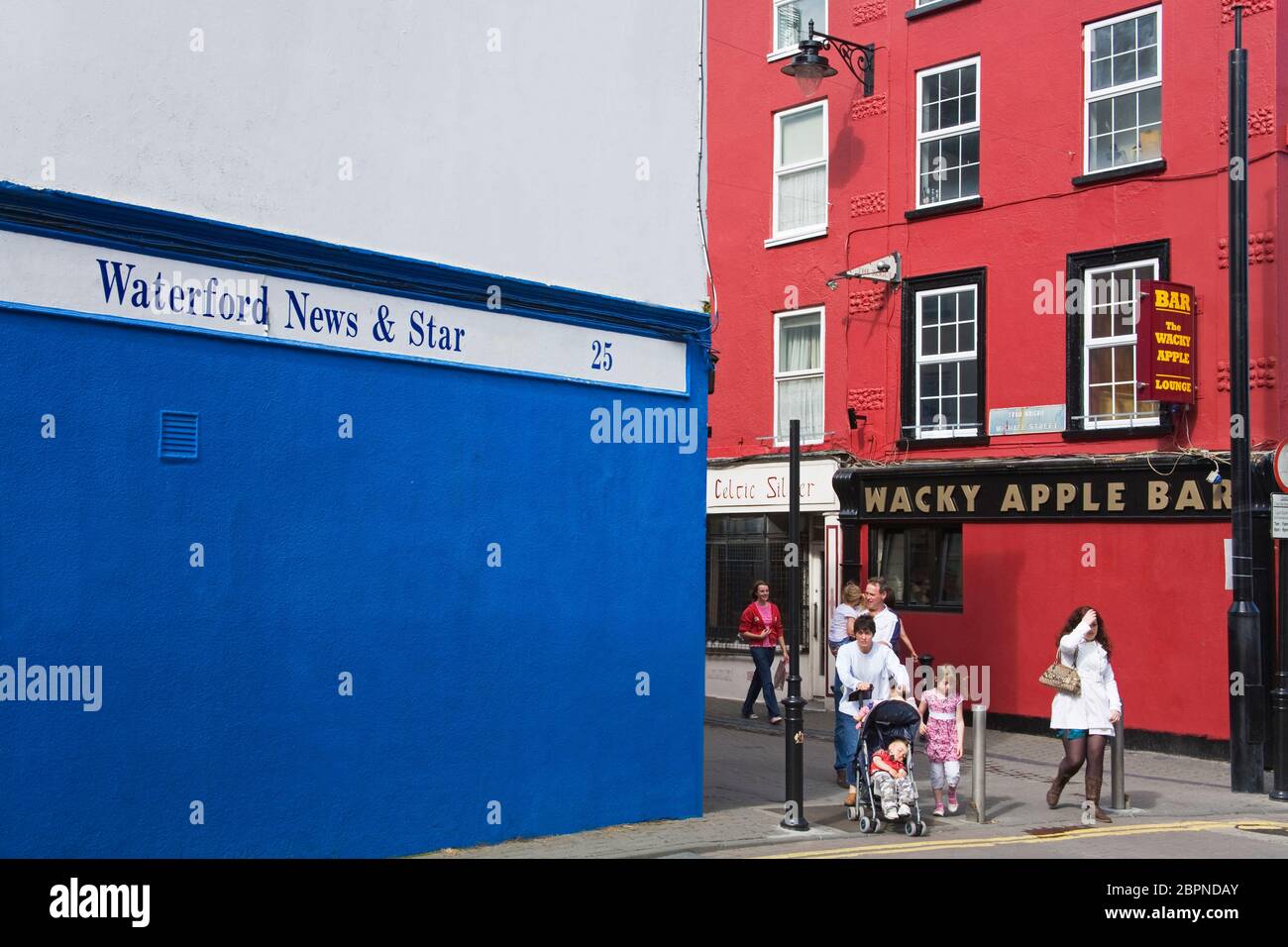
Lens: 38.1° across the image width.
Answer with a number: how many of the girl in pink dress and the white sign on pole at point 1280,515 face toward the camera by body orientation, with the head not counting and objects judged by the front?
2

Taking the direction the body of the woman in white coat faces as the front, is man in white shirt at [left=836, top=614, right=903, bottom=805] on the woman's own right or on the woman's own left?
on the woman's own right

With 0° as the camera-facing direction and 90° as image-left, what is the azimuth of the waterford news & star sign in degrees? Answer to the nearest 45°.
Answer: approximately 315°

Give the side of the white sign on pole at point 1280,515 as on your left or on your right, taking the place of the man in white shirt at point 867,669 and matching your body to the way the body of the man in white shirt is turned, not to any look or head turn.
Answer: on your left

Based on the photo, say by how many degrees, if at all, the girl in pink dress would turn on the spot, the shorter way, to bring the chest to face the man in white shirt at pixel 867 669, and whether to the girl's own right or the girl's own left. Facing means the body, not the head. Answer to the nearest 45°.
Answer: approximately 90° to the girl's own right

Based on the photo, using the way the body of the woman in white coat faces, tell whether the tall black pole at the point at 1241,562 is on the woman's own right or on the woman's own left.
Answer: on the woman's own left

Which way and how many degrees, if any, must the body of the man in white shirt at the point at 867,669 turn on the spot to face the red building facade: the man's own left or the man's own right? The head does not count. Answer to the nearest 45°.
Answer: approximately 180°

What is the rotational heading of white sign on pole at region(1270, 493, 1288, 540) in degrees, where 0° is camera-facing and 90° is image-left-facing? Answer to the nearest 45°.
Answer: approximately 0°

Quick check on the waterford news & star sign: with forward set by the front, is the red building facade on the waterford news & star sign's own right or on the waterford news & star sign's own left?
on the waterford news & star sign's own left

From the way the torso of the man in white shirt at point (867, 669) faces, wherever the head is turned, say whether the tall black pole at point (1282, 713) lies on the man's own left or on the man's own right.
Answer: on the man's own left

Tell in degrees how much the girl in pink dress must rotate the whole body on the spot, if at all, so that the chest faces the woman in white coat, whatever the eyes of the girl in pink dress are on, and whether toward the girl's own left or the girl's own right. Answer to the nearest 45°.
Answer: approximately 90° to the girl's own left

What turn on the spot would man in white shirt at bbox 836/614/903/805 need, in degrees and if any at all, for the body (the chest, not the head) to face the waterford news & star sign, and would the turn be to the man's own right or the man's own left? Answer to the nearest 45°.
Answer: approximately 45° to the man's own right
